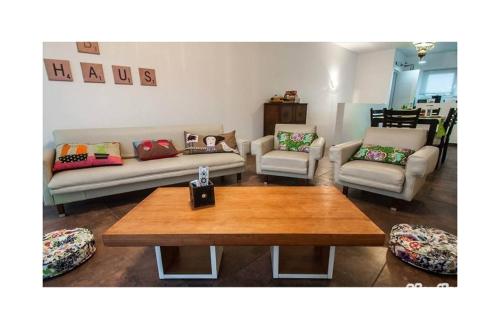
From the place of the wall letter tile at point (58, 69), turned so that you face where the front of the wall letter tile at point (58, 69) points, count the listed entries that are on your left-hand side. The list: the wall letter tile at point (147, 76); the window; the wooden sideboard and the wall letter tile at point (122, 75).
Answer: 4

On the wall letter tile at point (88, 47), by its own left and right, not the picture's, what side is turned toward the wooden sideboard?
left

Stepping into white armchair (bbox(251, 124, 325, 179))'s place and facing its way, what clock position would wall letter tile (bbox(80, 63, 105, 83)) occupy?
The wall letter tile is roughly at 3 o'clock from the white armchair.

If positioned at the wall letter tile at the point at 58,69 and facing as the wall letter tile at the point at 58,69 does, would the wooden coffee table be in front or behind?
in front

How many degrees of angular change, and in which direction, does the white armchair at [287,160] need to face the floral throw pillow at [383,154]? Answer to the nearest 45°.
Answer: approximately 90° to its left

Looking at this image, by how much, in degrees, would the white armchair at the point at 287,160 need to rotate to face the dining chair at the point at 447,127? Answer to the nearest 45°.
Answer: approximately 135° to its left

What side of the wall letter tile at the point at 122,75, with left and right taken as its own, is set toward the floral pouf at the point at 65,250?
front

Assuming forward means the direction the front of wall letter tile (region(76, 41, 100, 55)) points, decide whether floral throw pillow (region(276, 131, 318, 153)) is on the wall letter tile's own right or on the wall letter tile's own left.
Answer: on the wall letter tile's own left

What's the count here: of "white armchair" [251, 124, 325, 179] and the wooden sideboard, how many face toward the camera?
2
